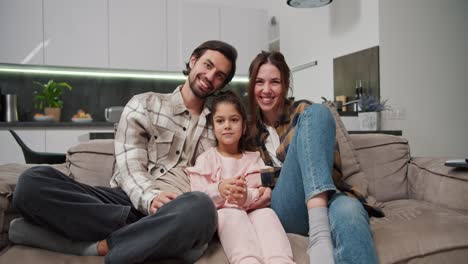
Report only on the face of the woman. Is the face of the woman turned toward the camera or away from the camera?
toward the camera

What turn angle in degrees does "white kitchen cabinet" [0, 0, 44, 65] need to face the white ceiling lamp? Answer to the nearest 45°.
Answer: approximately 45° to its left

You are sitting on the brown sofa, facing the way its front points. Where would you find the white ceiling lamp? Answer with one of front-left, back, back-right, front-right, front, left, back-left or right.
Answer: back

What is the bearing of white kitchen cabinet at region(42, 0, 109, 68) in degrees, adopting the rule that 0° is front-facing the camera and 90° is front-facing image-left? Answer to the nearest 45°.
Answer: approximately 0°

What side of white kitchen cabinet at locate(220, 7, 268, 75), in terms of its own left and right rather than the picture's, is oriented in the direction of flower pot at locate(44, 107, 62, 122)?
right

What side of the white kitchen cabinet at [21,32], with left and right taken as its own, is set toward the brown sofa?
front

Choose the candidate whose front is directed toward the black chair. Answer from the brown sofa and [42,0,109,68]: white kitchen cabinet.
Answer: the white kitchen cabinet

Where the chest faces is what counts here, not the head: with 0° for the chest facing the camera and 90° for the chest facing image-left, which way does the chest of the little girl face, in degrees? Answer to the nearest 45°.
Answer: approximately 0°

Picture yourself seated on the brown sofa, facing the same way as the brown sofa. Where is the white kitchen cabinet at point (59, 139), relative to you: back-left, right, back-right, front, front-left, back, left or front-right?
back-right

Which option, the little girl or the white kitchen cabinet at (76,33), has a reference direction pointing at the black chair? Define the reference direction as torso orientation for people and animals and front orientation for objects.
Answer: the white kitchen cabinet

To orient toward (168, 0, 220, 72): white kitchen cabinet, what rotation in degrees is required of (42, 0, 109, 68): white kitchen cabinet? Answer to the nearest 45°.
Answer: approximately 90° to its left

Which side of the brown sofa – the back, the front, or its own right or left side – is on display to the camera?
front

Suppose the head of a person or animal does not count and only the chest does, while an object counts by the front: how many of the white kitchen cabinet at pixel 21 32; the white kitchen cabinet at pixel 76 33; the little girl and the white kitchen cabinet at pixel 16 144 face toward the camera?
4

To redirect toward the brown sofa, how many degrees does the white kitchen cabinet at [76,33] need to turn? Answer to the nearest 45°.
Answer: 0° — it already faces it

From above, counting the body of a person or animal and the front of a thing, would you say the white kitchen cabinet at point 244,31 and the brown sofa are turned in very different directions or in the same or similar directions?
same or similar directions

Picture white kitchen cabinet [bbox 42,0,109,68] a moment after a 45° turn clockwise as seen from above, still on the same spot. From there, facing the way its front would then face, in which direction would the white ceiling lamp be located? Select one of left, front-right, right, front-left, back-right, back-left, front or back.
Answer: left

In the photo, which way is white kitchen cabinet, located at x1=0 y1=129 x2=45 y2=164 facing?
toward the camera

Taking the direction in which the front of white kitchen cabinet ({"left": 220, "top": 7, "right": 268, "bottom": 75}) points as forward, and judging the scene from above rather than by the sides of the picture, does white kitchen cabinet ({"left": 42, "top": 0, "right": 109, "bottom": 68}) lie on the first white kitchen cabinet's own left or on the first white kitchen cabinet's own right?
on the first white kitchen cabinet's own right
